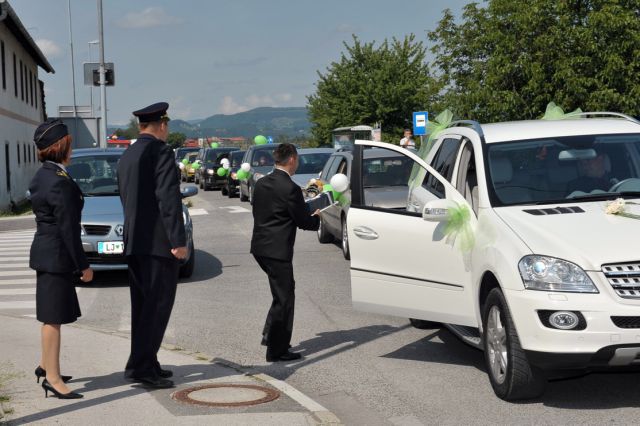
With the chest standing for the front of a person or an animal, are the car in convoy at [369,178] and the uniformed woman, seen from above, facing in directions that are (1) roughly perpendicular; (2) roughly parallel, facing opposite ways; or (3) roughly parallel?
roughly perpendicular

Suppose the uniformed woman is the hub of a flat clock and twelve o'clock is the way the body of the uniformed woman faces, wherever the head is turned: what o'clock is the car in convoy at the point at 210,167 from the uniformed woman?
The car in convoy is roughly at 11 o'clock from the uniformed woman.

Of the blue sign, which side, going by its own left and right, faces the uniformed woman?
front

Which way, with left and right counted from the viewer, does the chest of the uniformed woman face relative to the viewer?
facing away from the viewer and to the right of the viewer

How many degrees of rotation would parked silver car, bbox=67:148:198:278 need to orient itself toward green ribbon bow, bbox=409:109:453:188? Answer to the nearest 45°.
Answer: approximately 45° to its left

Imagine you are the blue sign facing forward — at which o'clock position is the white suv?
The white suv is roughly at 12 o'clock from the blue sign.

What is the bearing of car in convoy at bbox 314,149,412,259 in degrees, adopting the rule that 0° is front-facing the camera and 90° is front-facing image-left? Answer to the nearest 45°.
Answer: approximately 315°

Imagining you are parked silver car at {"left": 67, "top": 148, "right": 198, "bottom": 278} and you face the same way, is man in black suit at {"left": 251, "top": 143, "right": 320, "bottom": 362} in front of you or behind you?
in front

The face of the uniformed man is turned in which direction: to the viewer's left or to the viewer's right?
to the viewer's right

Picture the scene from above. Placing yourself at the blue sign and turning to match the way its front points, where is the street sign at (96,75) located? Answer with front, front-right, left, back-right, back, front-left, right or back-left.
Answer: right

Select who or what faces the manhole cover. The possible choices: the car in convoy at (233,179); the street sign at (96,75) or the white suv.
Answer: the car in convoy
